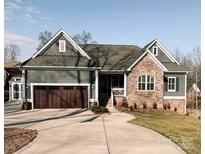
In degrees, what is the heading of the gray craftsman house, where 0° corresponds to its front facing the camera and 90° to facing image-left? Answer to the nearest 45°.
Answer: approximately 0°
